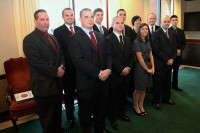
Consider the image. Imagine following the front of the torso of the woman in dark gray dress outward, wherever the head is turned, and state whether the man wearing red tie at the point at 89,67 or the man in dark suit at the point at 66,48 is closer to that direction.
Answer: the man wearing red tie

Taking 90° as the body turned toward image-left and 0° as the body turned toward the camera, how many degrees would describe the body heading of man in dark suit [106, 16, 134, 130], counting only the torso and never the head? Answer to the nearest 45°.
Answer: approximately 315°

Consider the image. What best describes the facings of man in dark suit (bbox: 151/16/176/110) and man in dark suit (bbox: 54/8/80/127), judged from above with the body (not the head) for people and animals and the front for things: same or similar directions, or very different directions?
same or similar directions

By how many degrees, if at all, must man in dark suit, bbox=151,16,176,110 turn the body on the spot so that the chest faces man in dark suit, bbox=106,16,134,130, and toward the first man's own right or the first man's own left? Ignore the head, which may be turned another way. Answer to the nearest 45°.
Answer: approximately 90° to the first man's own right

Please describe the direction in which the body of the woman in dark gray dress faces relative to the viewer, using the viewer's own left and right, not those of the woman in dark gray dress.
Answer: facing the viewer and to the right of the viewer

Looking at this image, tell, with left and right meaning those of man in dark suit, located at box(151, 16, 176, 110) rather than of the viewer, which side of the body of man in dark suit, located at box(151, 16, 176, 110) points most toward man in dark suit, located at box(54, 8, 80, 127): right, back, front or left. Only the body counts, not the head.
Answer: right

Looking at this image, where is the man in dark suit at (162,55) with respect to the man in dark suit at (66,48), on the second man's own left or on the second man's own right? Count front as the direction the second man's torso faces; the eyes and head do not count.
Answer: on the second man's own left

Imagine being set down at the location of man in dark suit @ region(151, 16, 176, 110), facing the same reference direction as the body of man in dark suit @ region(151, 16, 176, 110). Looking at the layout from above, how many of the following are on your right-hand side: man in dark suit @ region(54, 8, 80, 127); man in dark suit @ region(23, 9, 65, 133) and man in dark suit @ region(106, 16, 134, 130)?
3

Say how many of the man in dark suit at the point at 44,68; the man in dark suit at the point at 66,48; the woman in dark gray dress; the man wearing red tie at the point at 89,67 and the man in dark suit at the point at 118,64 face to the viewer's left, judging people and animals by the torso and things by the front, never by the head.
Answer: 0

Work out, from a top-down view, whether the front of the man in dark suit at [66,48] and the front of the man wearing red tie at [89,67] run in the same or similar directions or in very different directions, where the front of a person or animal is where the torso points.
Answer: same or similar directions

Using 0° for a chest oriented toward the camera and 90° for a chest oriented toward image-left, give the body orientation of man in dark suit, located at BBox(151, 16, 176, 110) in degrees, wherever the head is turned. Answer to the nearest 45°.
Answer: approximately 315°

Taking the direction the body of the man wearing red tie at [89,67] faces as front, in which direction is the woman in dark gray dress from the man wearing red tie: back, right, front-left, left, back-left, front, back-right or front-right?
left

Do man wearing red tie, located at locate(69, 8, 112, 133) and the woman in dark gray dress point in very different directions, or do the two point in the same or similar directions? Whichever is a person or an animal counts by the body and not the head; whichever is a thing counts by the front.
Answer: same or similar directions

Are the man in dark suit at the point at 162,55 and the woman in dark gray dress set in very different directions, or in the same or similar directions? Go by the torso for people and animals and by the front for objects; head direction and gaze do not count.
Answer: same or similar directions

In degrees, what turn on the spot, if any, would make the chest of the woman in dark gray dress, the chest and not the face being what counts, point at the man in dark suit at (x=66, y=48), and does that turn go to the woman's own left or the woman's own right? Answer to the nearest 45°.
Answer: approximately 90° to the woman's own right
